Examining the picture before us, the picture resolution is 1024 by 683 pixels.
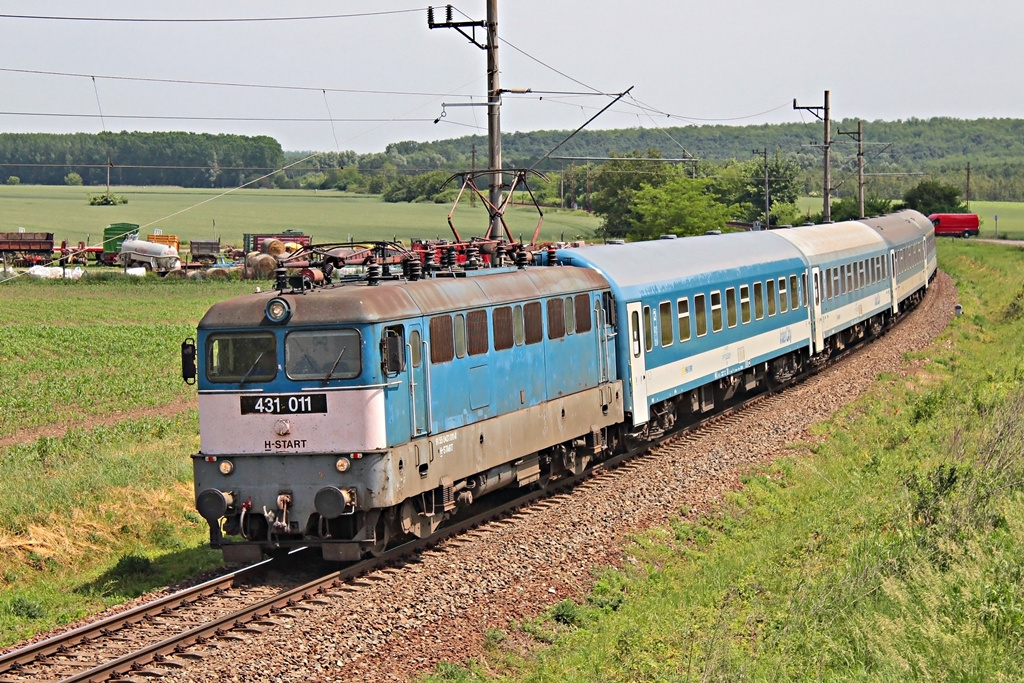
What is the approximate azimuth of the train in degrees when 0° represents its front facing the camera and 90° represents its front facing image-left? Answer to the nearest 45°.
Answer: approximately 45°

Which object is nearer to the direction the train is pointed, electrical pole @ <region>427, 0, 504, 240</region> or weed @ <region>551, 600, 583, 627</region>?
the weed

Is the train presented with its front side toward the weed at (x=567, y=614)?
no

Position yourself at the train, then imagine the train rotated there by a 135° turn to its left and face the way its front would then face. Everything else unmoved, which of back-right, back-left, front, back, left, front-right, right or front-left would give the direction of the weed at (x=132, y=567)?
back

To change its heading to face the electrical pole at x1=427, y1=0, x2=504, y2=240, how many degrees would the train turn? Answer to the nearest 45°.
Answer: approximately 135° to its right
